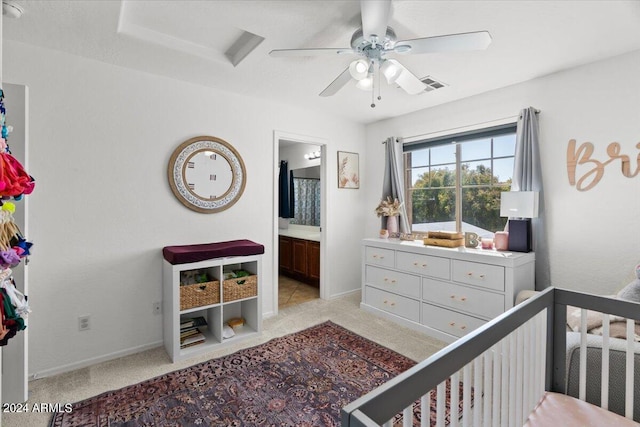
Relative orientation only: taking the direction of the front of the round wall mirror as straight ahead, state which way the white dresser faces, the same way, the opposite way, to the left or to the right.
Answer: to the right

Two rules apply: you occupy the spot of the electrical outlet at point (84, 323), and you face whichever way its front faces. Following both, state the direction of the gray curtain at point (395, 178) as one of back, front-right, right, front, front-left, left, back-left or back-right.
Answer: left

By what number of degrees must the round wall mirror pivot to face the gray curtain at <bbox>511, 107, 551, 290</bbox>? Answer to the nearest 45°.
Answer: approximately 45° to its left

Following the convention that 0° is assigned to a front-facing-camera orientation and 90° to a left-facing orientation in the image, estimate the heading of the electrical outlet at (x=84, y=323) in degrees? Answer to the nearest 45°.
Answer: approximately 0°

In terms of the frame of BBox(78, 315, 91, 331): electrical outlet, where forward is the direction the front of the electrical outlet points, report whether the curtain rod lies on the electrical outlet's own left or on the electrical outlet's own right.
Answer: on the electrical outlet's own left

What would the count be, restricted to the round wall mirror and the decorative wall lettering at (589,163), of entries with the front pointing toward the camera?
2

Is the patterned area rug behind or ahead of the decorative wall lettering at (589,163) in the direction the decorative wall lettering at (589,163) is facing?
ahead

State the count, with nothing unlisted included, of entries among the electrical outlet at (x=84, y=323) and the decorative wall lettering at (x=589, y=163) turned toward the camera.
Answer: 2

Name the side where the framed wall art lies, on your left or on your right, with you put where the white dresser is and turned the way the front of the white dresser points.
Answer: on your right

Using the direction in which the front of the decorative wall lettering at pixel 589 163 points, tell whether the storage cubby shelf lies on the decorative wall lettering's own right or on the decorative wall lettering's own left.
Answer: on the decorative wall lettering's own right

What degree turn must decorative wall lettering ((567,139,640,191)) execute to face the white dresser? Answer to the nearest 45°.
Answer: approximately 90° to its right
